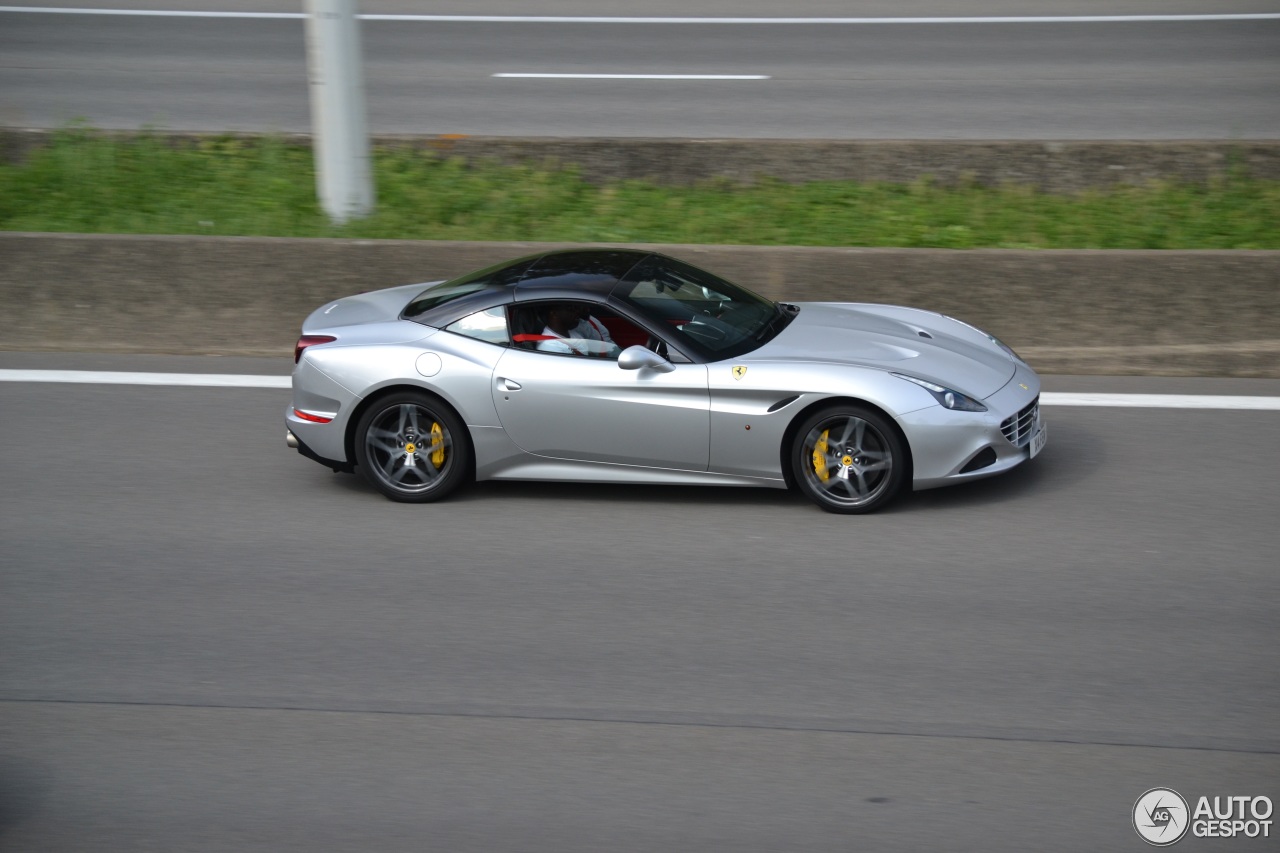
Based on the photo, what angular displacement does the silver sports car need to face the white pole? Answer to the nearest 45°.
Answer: approximately 135° to its left

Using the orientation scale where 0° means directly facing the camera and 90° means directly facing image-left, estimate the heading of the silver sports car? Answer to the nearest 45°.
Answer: approximately 270°
